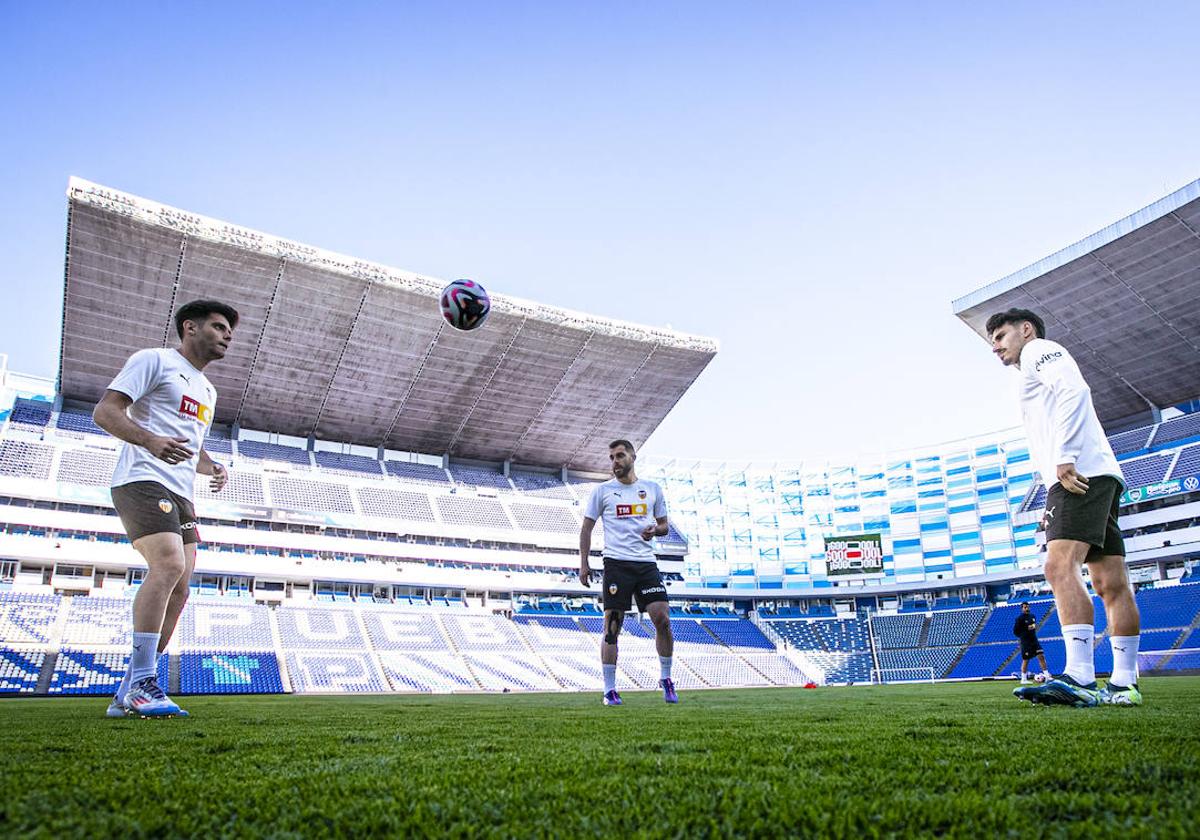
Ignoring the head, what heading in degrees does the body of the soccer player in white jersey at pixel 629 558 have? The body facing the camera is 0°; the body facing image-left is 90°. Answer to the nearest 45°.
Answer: approximately 0°

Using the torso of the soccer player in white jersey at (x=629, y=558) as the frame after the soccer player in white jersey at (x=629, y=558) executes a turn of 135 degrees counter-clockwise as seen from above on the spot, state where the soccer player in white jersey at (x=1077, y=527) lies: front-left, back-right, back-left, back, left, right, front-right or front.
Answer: right

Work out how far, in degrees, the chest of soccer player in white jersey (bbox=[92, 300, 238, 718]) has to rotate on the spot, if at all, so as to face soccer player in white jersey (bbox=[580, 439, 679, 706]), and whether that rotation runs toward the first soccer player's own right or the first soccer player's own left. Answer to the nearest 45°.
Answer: approximately 45° to the first soccer player's own left

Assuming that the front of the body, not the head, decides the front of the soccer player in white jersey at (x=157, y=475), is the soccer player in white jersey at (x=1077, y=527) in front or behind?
in front

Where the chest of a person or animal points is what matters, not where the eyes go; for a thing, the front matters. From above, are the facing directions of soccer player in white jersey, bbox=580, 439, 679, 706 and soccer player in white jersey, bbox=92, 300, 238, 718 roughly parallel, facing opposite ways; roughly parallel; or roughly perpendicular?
roughly perpendicular

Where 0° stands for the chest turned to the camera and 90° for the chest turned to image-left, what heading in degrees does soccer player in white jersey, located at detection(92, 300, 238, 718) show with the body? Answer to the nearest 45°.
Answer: approximately 315°

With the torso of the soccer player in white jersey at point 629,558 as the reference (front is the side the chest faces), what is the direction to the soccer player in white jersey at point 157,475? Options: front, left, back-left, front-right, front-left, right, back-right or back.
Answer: front-right

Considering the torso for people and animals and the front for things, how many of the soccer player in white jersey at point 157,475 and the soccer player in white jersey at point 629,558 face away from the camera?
0
